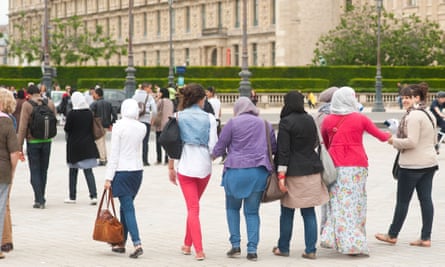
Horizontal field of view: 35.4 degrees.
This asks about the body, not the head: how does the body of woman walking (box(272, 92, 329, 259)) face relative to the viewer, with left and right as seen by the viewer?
facing away from the viewer and to the left of the viewer

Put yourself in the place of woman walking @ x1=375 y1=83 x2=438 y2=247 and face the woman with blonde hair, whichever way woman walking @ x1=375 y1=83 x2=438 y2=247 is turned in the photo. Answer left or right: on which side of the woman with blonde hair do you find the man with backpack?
right

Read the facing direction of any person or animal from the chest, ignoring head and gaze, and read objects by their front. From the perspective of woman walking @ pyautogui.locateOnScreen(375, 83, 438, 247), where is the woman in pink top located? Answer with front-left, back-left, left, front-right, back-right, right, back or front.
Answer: front-left

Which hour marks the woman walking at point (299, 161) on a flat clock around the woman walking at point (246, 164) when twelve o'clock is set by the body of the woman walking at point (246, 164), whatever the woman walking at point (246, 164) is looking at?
the woman walking at point (299, 161) is roughly at 3 o'clock from the woman walking at point (246, 164).

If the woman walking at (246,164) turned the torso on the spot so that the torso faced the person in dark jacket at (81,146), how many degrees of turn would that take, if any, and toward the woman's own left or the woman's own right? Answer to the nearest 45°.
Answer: approximately 45° to the woman's own left

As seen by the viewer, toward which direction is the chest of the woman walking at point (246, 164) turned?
away from the camera

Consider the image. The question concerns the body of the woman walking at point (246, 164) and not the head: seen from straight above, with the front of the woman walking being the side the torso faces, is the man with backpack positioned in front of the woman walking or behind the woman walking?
in front

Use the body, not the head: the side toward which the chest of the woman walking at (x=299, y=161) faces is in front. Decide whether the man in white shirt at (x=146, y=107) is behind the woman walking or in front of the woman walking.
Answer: in front

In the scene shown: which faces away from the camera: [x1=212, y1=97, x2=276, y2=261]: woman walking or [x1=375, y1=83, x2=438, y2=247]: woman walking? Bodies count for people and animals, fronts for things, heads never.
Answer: [x1=212, y1=97, x2=276, y2=261]: woman walking

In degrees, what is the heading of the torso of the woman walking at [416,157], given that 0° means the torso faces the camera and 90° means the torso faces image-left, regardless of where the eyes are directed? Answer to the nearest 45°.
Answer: approximately 90°

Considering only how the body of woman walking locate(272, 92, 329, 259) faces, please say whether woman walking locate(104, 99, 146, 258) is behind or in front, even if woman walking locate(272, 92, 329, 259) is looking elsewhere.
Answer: in front

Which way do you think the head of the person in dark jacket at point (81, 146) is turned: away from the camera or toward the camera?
away from the camera

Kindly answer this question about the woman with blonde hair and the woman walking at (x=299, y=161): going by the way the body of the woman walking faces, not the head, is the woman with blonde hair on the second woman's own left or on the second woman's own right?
on the second woman's own left

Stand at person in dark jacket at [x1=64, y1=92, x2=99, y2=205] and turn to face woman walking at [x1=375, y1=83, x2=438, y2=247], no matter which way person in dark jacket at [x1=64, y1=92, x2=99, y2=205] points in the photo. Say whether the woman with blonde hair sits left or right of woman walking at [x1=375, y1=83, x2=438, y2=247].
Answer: right
